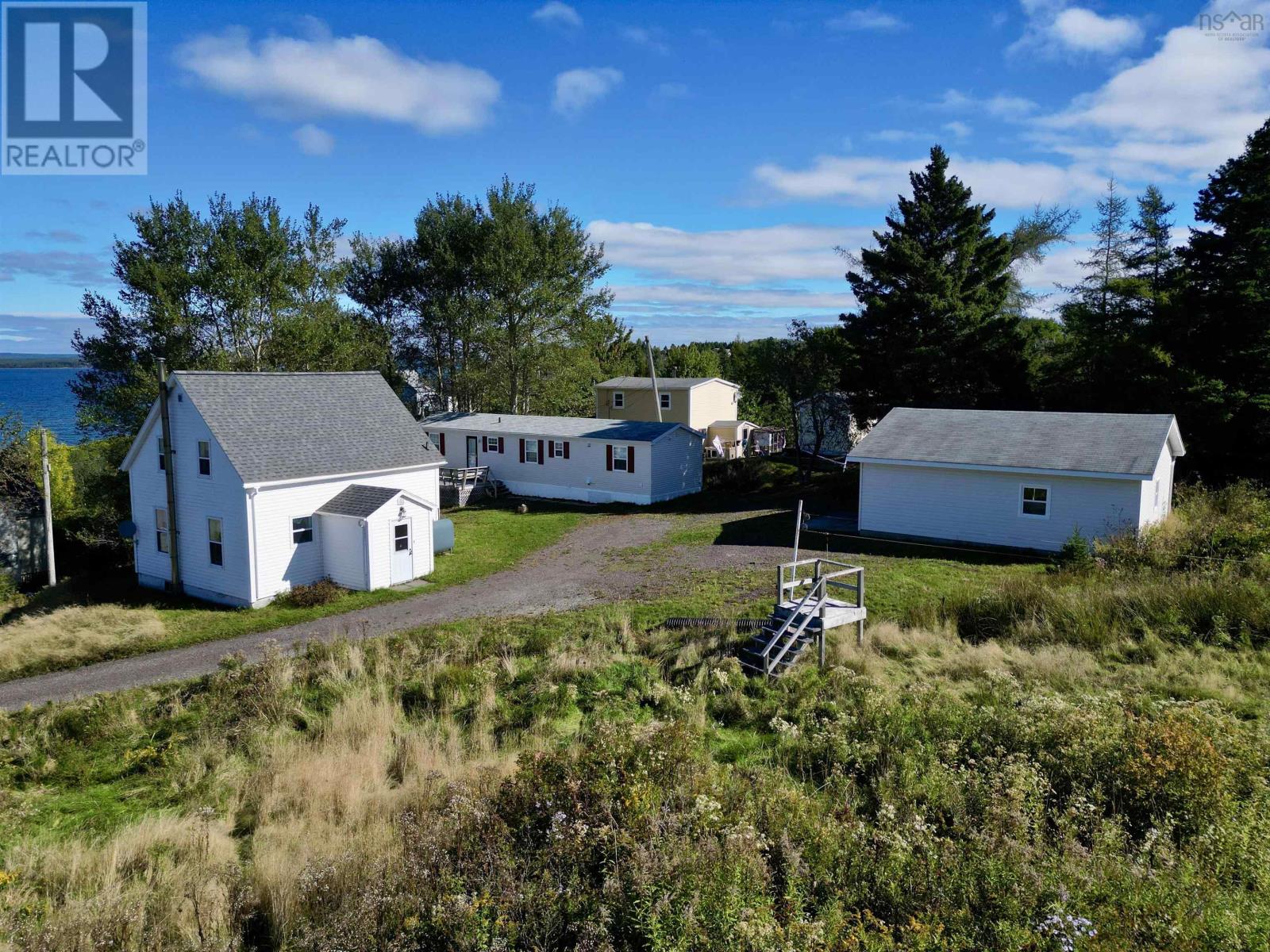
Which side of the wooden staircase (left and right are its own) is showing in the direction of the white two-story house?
right

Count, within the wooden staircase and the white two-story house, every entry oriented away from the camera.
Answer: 0

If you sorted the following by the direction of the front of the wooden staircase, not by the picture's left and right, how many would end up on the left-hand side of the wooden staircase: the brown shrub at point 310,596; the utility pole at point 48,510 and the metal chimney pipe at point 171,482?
0

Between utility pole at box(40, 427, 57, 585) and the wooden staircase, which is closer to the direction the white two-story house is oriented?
the wooden staircase

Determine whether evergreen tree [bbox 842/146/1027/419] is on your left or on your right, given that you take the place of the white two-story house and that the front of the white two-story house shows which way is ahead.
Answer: on your left

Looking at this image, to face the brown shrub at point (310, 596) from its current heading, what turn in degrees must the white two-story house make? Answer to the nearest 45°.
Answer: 0° — it already faces it

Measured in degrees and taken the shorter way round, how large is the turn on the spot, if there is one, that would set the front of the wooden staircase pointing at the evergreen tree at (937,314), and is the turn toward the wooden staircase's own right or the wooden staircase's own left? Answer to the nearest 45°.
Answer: approximately 135° to the wooden staircase's own right

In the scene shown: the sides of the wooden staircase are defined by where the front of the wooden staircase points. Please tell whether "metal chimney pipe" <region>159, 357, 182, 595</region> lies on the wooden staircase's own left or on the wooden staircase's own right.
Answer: on the wooden staircase's own right

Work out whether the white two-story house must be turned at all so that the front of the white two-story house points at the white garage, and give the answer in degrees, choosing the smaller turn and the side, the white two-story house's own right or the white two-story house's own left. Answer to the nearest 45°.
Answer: approximately 45° to the white two-story house's own left

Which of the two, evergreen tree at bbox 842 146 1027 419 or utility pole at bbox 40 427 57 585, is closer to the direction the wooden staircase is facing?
the utility pole
